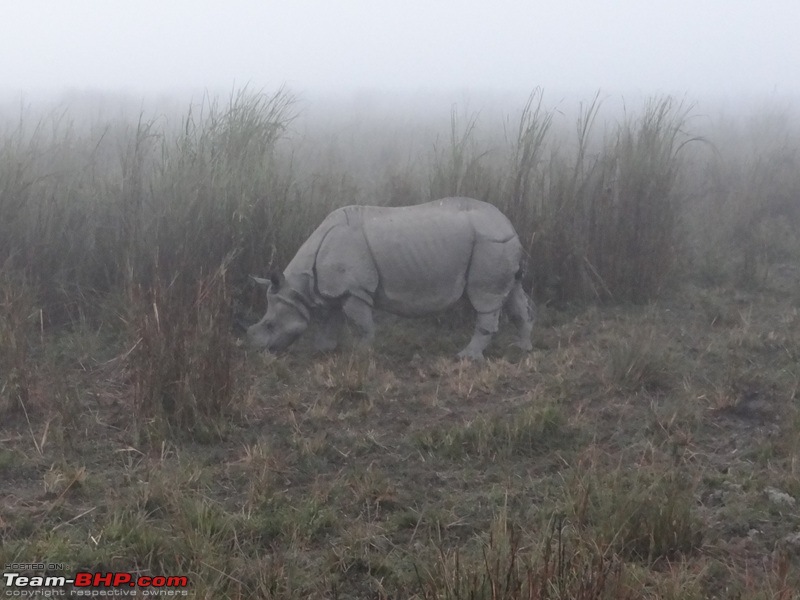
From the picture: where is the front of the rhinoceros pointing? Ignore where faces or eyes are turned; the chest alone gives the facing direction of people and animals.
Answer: to the viewer's left
